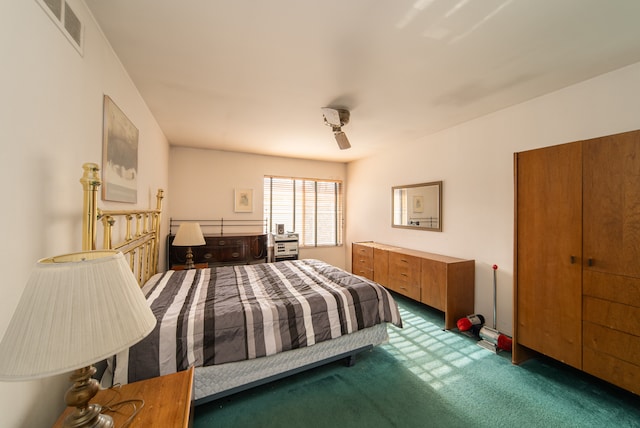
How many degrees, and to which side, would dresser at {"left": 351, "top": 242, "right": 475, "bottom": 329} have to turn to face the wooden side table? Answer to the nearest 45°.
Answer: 0° — it already faces it

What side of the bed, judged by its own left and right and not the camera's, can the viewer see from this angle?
right

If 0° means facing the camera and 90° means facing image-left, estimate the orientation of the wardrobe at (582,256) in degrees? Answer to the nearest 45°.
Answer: approximately 45°

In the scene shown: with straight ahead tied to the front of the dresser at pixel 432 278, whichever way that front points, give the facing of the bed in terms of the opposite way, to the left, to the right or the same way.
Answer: the opposite way

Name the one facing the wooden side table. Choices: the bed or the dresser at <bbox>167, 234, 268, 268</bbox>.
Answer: the dresser

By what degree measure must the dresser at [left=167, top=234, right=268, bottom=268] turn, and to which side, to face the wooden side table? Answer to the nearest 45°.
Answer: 0° — it already faces it

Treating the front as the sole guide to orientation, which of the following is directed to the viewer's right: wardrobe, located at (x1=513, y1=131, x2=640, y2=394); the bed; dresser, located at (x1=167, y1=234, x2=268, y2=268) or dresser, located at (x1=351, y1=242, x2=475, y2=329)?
the bed

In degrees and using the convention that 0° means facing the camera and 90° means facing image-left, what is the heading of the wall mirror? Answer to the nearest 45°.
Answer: approximately 45°

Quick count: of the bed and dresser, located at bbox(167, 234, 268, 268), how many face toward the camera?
1

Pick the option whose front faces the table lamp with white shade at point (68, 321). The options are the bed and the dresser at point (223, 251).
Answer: the dresser

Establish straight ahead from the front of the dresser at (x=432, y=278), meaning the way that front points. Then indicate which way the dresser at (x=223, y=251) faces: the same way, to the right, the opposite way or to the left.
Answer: to the left

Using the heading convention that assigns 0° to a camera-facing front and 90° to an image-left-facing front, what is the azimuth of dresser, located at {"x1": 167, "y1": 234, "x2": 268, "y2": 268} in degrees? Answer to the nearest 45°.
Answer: approximately 0°
